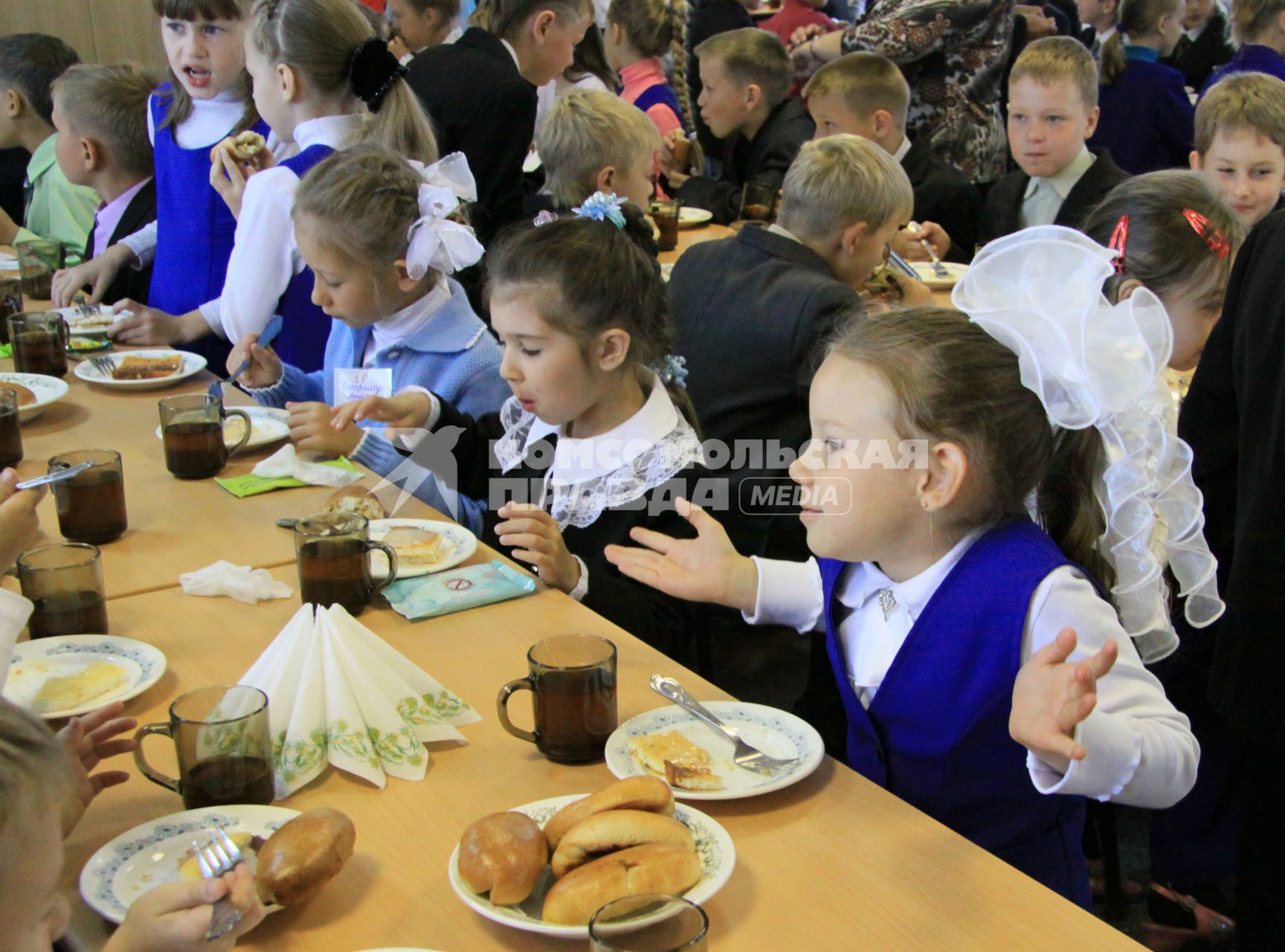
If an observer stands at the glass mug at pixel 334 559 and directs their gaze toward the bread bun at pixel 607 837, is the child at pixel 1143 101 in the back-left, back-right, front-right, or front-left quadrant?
back-left

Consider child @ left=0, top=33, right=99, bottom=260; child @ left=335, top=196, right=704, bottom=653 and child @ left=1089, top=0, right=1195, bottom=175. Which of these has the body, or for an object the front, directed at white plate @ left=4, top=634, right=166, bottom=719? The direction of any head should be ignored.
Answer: child @ left=335, top=196, right=704, bottom=653

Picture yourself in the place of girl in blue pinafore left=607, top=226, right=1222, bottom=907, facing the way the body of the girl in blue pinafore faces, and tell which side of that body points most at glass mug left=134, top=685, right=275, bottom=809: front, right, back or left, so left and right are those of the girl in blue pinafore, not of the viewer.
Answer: front

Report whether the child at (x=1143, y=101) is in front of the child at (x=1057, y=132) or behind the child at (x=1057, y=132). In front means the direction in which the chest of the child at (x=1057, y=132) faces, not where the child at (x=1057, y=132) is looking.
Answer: behind

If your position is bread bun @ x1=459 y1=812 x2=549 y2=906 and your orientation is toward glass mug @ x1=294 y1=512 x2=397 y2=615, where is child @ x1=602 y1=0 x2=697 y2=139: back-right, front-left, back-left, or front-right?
front-right

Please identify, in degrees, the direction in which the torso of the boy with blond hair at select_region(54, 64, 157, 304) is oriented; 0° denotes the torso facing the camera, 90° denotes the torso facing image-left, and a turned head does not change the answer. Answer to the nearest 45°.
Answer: approximately 90°

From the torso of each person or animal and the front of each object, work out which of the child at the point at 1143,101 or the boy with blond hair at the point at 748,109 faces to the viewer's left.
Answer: the boy with blond hair

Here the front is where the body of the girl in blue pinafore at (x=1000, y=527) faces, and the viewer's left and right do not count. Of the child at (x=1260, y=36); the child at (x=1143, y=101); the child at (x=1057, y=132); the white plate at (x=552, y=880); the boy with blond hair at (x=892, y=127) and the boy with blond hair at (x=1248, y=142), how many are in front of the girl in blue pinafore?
1

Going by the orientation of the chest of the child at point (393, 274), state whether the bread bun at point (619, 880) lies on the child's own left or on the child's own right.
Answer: on the child's own left

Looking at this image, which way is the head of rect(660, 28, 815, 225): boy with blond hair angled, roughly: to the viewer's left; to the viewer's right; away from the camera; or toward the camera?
to the viewer's left

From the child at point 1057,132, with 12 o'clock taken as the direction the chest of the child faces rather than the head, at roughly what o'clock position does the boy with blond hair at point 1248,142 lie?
The boy with blond hair is roughly at 9 o'clock from the child.

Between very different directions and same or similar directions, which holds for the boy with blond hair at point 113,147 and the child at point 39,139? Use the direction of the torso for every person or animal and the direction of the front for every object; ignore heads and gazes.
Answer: same or similar directions

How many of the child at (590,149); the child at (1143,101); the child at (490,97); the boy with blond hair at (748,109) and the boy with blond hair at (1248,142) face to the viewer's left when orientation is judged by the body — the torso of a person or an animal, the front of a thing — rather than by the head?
1

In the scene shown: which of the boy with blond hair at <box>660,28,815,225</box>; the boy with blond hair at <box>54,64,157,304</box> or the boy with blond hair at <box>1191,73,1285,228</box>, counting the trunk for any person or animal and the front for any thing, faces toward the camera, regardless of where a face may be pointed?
the boy with blond hair at <box>1191,73,1285,228</box>
